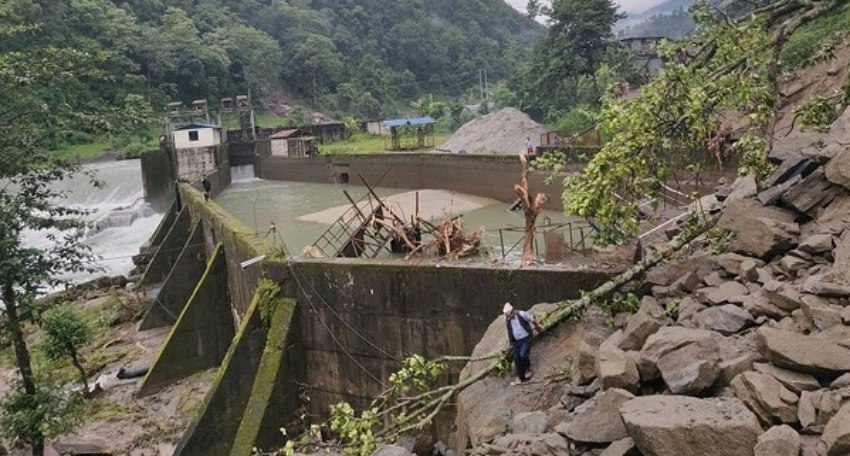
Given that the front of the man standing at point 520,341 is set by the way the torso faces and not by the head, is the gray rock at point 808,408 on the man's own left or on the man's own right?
on the man's own left

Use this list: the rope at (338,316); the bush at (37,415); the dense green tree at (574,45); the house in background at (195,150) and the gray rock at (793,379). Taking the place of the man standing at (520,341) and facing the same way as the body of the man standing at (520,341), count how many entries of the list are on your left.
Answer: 1

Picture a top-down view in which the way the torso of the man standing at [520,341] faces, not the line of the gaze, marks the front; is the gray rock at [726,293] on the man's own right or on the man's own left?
on the man's own left

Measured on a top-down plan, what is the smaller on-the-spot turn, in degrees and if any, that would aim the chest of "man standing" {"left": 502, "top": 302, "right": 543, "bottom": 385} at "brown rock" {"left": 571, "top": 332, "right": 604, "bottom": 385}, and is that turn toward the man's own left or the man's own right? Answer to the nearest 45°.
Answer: approximately 90° to the man's own left

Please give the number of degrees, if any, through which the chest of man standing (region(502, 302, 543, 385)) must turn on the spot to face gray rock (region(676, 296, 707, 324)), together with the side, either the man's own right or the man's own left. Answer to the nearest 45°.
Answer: approximately 135° to the man's own left

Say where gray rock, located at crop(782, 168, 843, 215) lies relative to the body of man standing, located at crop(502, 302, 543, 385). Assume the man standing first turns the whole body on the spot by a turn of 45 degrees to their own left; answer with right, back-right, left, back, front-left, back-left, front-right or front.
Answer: left

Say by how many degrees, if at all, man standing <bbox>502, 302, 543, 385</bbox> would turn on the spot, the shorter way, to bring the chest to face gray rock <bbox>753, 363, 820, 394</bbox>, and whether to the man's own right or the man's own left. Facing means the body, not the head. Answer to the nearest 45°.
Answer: approximately 90° to the man's own left

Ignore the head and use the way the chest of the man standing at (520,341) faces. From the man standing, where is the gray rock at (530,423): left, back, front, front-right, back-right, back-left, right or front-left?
front-left

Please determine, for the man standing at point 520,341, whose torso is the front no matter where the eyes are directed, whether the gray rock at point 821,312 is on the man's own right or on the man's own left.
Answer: on the man's own left

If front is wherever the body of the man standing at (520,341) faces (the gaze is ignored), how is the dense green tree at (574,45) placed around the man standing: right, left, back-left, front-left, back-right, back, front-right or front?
back-right

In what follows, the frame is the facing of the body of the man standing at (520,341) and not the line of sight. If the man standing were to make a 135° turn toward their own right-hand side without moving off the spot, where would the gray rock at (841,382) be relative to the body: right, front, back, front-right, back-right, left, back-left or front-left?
back-right

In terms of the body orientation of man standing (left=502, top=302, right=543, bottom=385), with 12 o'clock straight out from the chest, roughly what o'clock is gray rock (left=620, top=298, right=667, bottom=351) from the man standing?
The gray rock is roughly at 9 o'clock from the man standing.

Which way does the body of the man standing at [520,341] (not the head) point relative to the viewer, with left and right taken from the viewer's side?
facing the viewer and to the left of the viewer

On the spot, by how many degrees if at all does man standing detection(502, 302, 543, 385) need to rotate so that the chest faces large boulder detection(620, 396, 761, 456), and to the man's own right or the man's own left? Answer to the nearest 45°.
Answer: approximately 45° to the man's own left

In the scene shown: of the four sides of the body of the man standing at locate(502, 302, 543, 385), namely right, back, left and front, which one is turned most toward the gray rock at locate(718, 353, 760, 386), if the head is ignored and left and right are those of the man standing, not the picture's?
left
